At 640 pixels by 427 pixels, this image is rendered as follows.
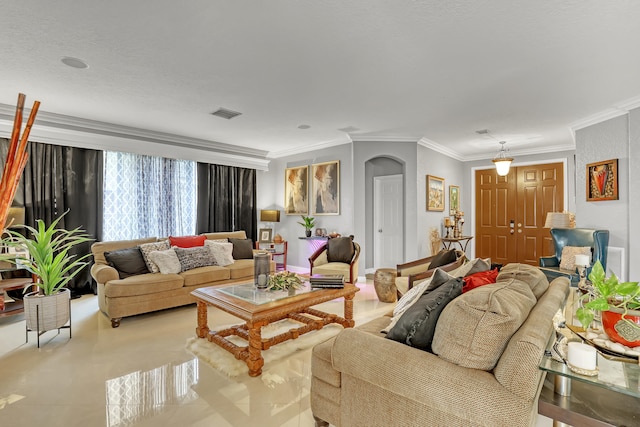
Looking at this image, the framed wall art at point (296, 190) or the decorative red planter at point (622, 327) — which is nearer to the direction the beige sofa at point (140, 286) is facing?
the decorative red planter

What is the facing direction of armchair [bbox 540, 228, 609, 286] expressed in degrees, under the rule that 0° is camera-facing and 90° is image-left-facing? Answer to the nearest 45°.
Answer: approximately 45°

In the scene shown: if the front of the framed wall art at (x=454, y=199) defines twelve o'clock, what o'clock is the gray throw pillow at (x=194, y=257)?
The gray throw pillow is roughly at 3 o'clock from the framed wall art.

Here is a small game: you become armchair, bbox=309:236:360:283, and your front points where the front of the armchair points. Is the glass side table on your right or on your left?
on your left

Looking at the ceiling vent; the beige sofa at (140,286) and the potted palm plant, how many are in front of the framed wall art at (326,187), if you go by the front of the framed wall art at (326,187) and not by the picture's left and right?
3

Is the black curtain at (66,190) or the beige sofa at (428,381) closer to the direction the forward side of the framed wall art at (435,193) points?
the beige sofa
